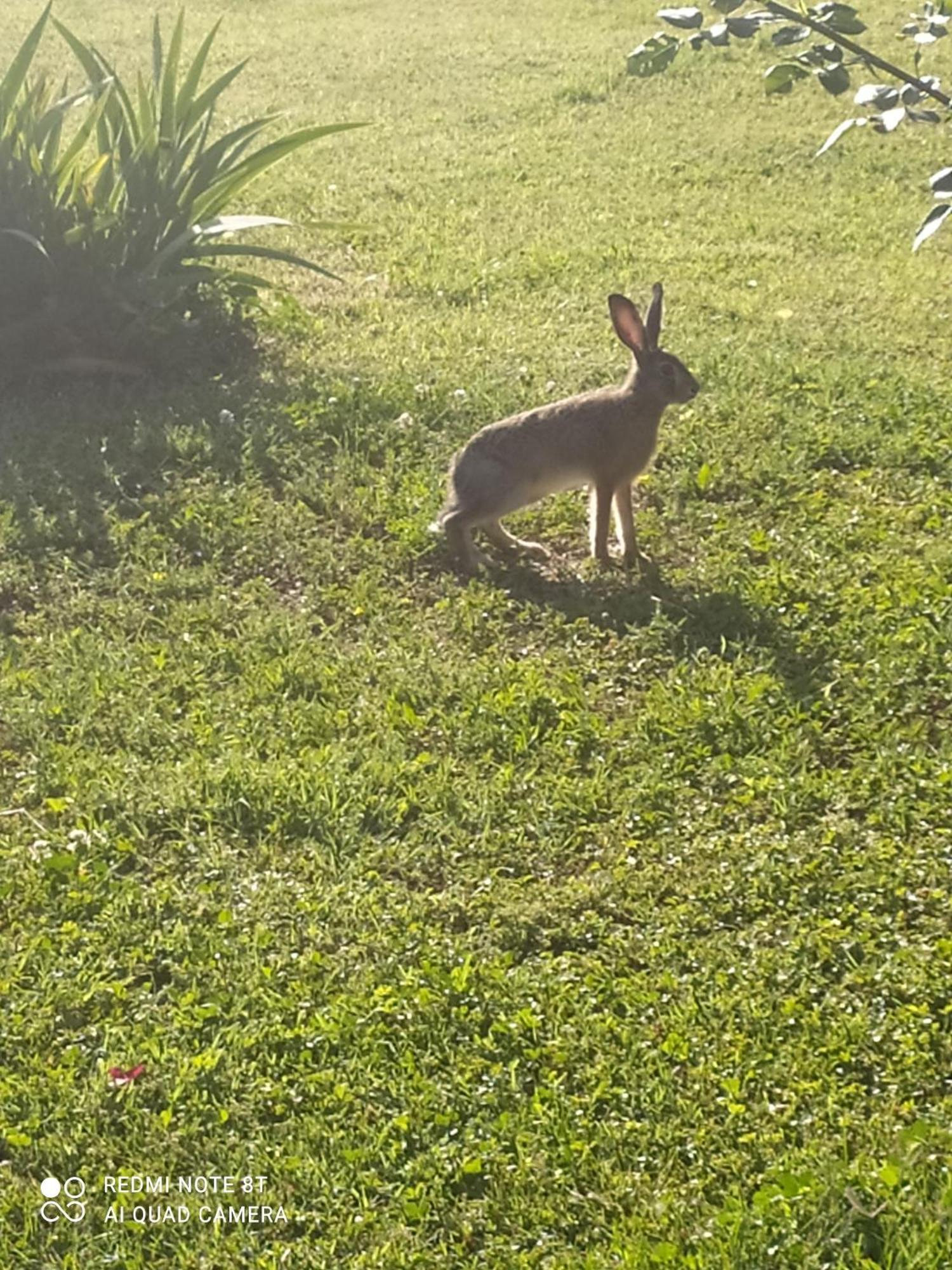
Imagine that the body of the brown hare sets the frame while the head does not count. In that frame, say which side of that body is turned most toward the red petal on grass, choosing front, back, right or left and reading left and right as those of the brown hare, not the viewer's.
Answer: right

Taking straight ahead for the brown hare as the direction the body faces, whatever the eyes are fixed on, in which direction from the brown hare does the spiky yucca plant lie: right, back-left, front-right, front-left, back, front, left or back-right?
back-left

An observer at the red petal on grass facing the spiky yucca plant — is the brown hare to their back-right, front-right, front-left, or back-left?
front-right

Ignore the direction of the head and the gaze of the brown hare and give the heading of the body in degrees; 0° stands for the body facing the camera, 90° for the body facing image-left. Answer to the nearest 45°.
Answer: approximately 270°

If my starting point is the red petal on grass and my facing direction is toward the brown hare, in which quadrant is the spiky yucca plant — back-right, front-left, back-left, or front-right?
front-left
